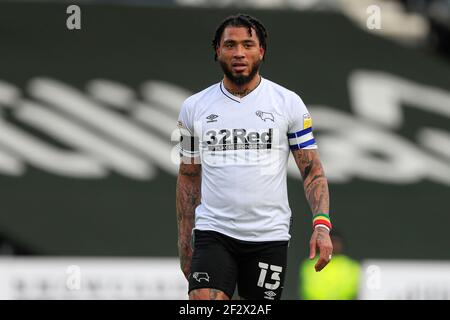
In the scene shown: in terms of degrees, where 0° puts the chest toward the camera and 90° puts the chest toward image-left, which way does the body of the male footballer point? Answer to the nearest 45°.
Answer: approximately 0°

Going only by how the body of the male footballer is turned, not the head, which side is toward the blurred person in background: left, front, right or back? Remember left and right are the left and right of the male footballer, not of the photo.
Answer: back
